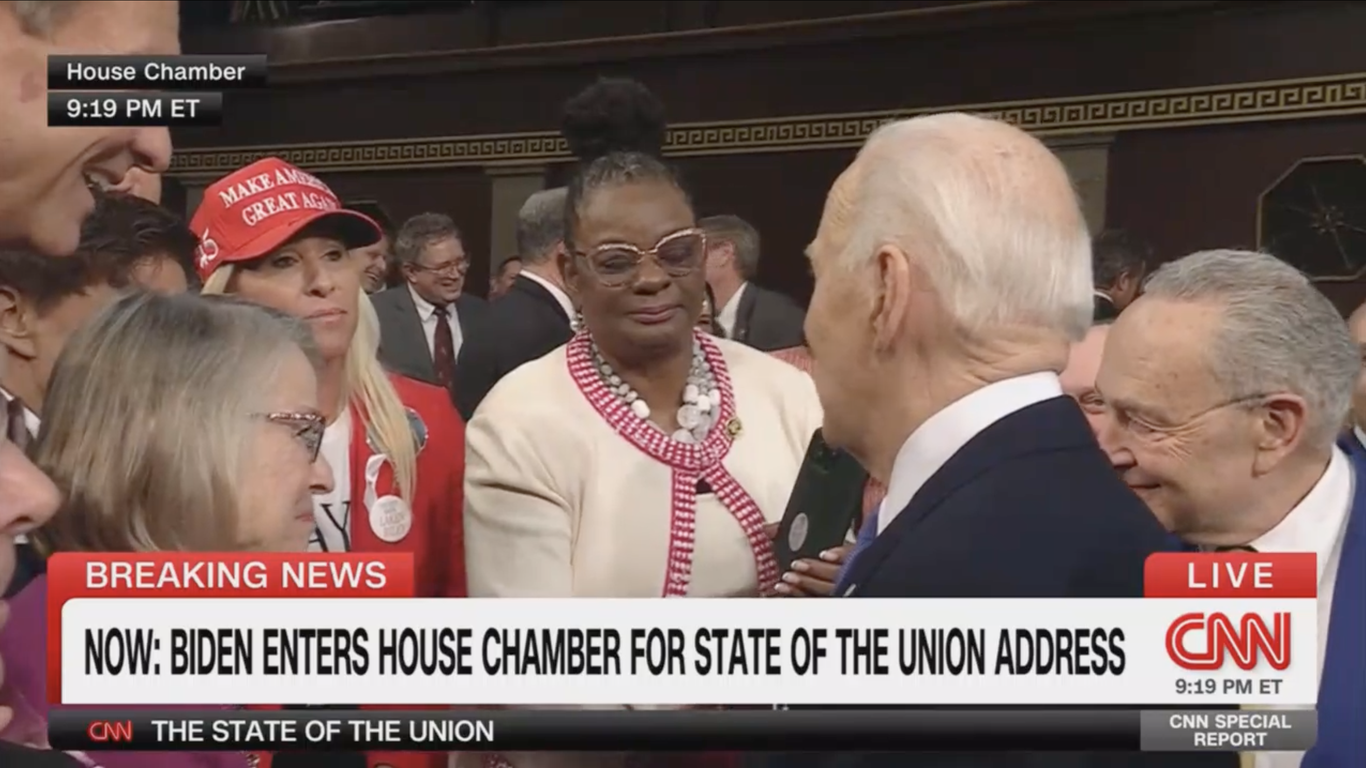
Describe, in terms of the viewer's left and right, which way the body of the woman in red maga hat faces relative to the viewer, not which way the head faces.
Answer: facing the viewer and to the right of the viewer

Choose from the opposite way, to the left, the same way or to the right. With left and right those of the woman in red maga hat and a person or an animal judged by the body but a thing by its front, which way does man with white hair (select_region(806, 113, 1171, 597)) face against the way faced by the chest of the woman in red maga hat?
the opposite way

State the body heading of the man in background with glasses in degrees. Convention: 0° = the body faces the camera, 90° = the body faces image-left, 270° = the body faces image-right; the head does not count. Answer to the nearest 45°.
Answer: approximately 315°

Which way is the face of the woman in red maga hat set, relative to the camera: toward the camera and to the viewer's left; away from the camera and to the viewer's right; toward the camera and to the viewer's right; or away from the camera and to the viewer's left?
toward the camera and to the viewer's right

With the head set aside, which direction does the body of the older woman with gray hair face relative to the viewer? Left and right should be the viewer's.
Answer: facing to the right of the viewer

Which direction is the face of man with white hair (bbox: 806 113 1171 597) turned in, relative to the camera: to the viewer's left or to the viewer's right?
to the viewer's left

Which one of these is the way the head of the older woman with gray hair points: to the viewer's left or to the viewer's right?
to the viewer's right

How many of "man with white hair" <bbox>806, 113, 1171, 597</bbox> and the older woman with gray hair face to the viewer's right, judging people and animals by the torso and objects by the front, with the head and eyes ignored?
1
